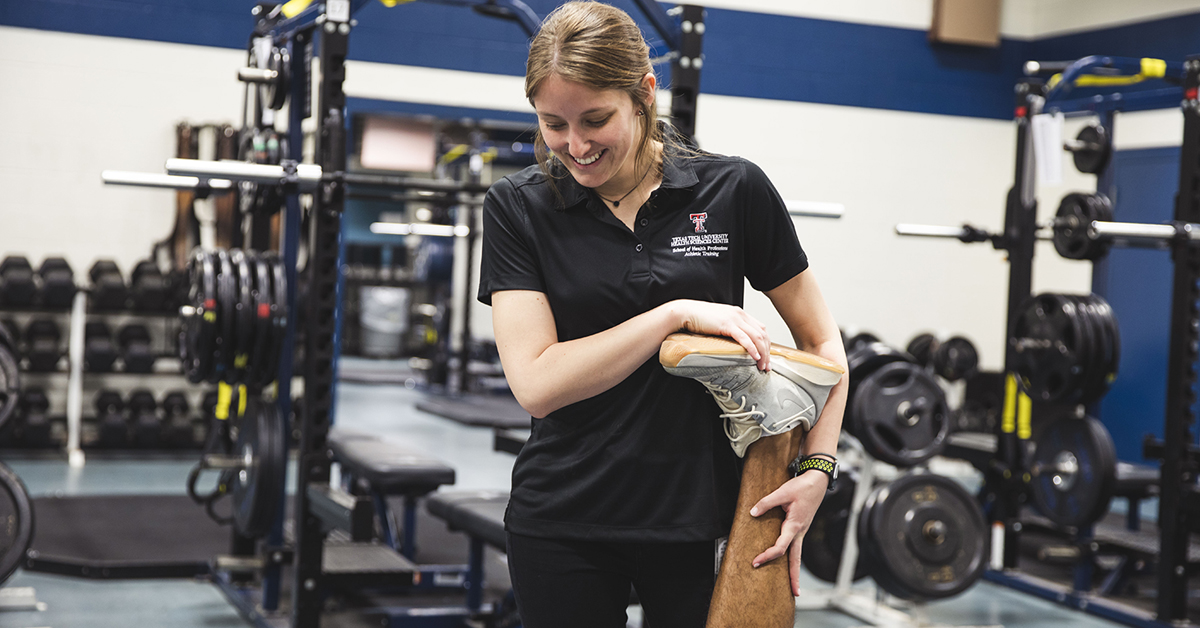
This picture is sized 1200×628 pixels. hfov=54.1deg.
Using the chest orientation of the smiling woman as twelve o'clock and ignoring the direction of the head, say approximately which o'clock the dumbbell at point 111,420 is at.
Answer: The dumbbell is roughly at 5 o'clock from the smiling woman.

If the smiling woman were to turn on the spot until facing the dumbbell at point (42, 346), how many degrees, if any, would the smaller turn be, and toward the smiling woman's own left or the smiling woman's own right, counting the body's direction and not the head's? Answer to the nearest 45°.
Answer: approximately 135° to the smiling woman's own right

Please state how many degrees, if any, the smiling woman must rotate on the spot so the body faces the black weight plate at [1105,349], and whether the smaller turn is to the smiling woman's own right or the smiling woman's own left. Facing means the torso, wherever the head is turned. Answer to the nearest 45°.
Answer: approximately 135° to the smiling woman's own left

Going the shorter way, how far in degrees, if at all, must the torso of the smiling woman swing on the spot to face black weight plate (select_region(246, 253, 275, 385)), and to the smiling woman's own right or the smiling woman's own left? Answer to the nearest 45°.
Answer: approximately 135° to the smiling woman's own right

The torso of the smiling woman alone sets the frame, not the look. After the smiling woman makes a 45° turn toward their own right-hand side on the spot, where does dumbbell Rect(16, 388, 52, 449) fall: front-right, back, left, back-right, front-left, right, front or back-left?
right

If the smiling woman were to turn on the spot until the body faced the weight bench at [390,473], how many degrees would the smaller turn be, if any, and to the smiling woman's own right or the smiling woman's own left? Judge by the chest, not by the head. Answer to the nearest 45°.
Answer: approximately 180°

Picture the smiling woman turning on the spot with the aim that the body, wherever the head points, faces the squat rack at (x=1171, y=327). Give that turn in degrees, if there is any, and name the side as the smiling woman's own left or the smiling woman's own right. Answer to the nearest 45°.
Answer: approximately 135° to the smiling woman's own left

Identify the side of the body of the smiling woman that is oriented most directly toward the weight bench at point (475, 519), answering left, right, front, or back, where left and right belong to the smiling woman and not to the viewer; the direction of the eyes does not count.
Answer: back

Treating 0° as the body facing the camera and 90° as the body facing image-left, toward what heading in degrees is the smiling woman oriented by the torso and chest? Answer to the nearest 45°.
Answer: approximately 0°

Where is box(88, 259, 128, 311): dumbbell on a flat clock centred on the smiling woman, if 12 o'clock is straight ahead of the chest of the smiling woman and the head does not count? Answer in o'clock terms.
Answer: The dumbbell is roughly at 5 o'clock from the smiling woman.

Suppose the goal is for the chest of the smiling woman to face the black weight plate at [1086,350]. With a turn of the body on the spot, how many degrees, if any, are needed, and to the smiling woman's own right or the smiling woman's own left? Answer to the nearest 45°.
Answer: approximately 135° to the smiling woman's own left
